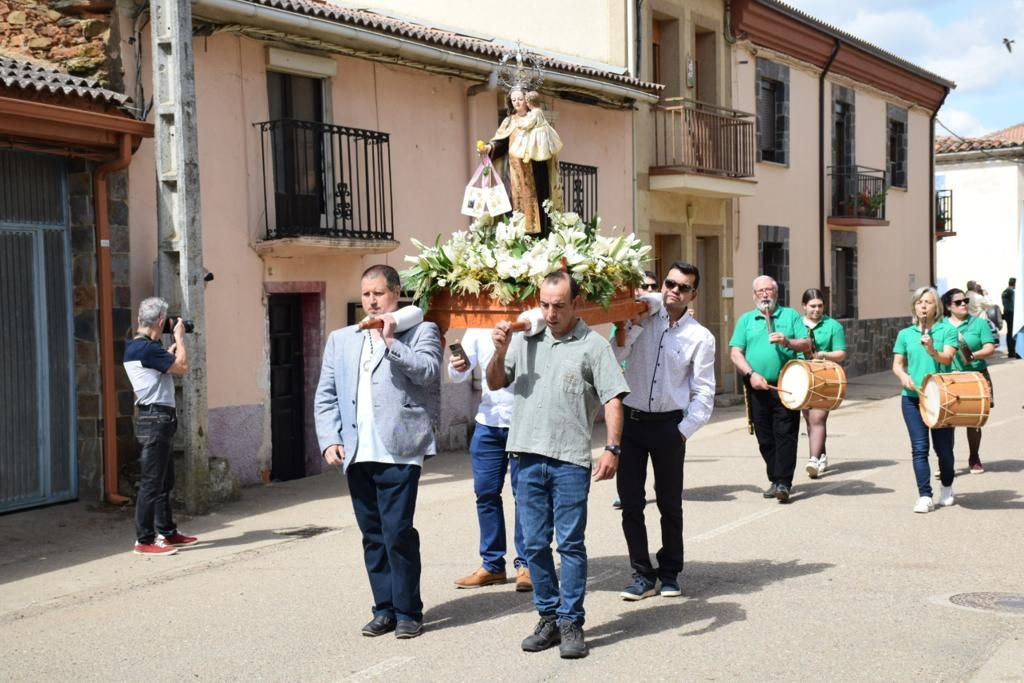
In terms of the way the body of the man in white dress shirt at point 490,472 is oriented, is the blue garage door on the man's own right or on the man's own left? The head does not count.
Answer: on the man's own right

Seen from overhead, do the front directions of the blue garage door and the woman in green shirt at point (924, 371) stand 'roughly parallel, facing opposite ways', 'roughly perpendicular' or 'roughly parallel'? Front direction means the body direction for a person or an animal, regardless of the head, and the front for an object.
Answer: roughly perpendicular

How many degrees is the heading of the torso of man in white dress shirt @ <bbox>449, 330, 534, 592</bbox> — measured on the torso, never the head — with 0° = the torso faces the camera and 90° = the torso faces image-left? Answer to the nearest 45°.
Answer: approximately 45°

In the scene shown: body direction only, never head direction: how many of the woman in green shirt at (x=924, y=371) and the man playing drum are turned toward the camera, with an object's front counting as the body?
2

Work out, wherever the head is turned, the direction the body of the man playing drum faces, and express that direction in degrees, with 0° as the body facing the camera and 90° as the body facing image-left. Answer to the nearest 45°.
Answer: approximately 0°

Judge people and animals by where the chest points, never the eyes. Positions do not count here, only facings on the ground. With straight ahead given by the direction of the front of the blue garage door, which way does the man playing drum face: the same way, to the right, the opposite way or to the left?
to the right

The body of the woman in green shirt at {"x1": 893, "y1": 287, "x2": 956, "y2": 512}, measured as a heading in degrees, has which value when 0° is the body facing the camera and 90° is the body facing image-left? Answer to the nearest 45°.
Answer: approximately 0°

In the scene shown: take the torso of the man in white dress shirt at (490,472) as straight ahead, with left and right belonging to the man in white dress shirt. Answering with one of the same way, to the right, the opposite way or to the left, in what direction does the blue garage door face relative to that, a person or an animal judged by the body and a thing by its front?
to the left

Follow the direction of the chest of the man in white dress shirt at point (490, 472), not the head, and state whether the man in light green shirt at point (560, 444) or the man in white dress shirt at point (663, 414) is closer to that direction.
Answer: the man in light green shirt

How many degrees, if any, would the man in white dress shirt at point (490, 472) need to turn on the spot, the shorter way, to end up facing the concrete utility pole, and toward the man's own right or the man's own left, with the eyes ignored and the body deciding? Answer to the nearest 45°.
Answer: approximately 90° to the man's own right

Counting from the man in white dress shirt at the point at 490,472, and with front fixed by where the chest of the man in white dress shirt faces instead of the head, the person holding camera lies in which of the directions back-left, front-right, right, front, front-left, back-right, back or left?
right
